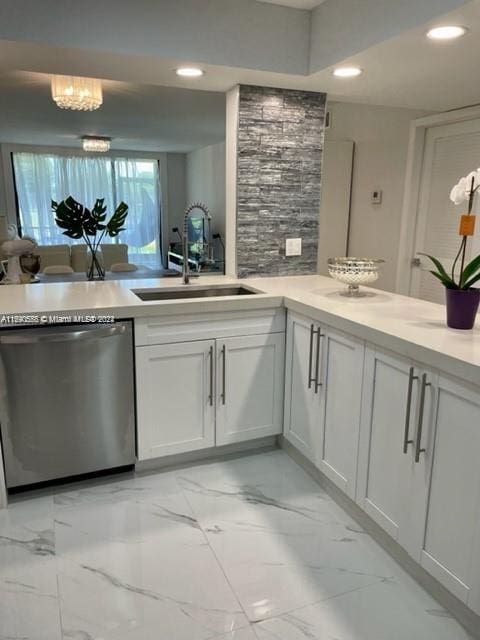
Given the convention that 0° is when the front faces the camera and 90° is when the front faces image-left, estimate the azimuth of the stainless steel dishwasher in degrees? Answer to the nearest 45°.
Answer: approximately 0°

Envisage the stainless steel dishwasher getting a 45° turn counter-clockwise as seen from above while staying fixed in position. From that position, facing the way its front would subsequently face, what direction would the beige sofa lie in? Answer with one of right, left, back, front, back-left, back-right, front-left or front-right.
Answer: back-left

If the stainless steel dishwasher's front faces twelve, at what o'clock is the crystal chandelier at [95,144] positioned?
The crystal chandelier is roughly at 6 o'clock from the stainless steel dishwasher.

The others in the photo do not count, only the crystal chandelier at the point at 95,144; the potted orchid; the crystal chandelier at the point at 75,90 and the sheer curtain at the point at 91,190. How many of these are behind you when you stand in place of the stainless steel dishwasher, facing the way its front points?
3

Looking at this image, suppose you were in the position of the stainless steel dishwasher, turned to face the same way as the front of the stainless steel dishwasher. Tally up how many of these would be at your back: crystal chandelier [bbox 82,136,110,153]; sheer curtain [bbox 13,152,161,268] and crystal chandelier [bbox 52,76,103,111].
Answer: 3

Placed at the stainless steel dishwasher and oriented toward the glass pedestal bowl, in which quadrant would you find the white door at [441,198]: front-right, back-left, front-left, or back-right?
front-left

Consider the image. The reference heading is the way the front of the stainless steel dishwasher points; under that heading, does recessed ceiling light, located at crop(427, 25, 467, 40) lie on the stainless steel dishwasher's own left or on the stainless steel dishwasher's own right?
on the stainless steel dishwasher's own left

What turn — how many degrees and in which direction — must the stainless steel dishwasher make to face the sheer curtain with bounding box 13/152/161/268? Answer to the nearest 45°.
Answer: approximately 180°

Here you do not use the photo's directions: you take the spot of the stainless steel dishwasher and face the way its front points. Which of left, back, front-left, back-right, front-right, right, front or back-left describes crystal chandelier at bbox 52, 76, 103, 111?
back

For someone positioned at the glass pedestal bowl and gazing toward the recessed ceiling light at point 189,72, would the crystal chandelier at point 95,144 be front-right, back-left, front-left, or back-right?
front-right

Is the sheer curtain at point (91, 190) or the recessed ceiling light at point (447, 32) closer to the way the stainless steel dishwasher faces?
the recessed ceiling light
